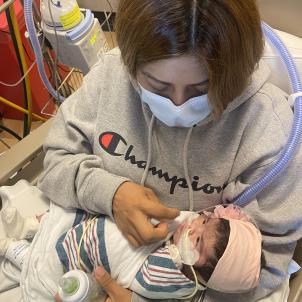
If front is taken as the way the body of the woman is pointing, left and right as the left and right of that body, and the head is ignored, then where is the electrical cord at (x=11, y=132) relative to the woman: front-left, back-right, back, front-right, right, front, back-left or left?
back-right

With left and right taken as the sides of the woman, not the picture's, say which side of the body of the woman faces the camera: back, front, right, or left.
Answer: front

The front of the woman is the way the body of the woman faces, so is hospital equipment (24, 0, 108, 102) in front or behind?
behind
